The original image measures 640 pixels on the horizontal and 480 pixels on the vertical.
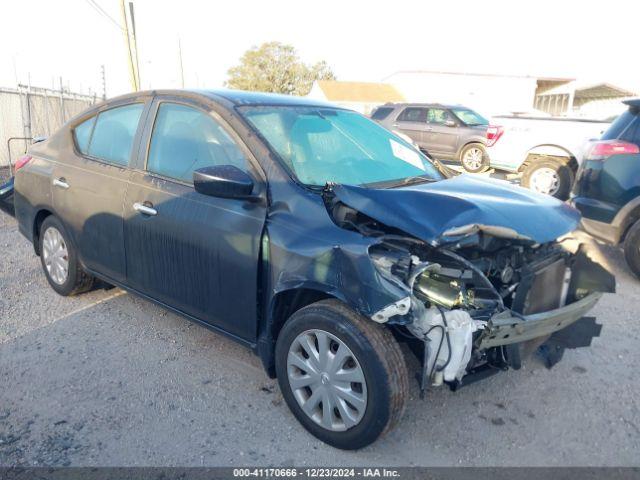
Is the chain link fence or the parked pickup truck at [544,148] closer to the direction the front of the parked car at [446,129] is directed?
the parked pickup truck

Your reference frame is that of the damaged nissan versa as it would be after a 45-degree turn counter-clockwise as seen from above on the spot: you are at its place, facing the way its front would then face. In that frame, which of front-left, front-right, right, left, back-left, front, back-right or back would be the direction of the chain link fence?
back-left

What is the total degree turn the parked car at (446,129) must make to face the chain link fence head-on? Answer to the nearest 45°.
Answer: approximately 135° to its right

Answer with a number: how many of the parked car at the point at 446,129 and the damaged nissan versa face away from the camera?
0

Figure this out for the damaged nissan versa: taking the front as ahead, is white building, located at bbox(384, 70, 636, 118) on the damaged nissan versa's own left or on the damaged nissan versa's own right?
on the damaged nissan versa's own left

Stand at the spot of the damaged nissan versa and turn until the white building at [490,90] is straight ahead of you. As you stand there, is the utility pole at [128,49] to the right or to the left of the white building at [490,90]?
left

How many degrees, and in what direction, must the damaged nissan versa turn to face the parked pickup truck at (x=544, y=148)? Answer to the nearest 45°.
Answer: approximately 90° to its left

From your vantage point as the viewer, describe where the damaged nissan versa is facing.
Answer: facing the viewer and to the right of the viewer

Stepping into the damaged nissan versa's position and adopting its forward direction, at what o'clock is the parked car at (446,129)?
The parked car is roughly at 8 o'clock from the damaged nissan versa.

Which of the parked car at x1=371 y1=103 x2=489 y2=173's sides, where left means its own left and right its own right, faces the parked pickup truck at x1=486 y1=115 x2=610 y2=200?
front
